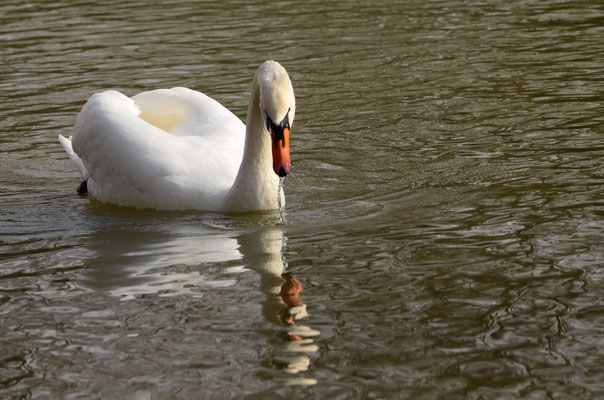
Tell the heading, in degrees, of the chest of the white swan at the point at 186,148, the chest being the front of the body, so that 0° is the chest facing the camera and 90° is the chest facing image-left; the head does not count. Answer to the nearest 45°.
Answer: approximately 315°
